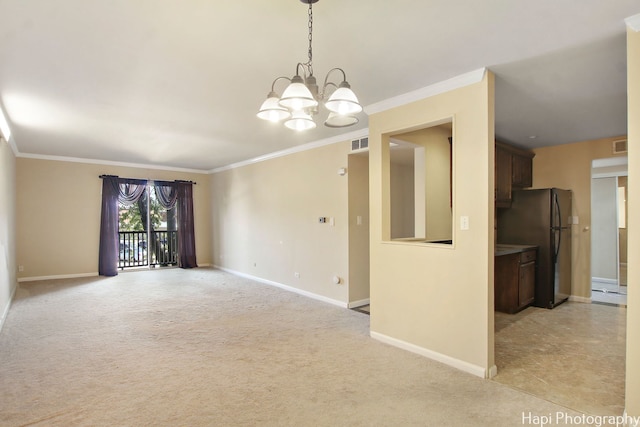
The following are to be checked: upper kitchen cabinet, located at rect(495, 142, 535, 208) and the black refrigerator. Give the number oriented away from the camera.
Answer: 0

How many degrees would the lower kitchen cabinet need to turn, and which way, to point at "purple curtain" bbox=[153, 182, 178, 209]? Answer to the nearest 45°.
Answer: approximately 135° to its right

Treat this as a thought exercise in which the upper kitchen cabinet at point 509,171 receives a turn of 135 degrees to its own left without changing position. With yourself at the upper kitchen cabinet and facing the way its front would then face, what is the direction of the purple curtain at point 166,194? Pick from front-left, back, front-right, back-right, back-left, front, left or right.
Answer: left

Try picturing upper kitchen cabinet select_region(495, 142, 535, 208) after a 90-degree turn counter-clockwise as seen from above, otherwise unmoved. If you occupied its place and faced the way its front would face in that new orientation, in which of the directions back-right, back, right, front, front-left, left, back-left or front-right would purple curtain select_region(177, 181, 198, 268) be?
back-left

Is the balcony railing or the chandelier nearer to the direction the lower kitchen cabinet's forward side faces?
the chandelier

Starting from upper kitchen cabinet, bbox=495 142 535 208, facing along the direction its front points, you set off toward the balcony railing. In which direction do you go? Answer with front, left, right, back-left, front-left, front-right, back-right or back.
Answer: back-right

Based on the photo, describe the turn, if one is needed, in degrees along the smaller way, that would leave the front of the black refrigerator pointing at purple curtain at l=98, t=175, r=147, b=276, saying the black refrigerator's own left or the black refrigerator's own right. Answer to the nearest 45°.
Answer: approximately 135° to the black refrigerator's own right

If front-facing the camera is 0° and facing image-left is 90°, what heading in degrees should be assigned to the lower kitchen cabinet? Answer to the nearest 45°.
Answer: approximately 315°

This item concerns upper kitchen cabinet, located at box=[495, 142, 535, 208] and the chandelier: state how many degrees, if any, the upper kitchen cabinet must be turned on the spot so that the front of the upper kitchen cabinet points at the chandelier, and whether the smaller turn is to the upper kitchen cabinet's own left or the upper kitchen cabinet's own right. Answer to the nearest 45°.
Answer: approximately 45° to the upper kitchen cabinet's own right

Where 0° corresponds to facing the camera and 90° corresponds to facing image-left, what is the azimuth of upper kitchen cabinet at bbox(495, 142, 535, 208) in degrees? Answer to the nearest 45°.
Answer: approximately 315°

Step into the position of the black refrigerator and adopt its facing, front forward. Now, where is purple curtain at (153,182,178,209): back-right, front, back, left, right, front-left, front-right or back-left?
back-right

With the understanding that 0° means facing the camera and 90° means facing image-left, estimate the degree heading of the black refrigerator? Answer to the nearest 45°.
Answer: approximately 315°

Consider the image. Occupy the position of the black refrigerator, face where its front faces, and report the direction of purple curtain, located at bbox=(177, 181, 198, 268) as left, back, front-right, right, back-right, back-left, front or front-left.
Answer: back-right

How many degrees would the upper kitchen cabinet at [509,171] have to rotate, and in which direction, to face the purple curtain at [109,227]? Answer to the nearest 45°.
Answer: approximately 135° to its right

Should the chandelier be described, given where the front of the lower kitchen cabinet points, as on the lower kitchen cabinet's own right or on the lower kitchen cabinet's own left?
on the lower kitchen cabinet's own right
